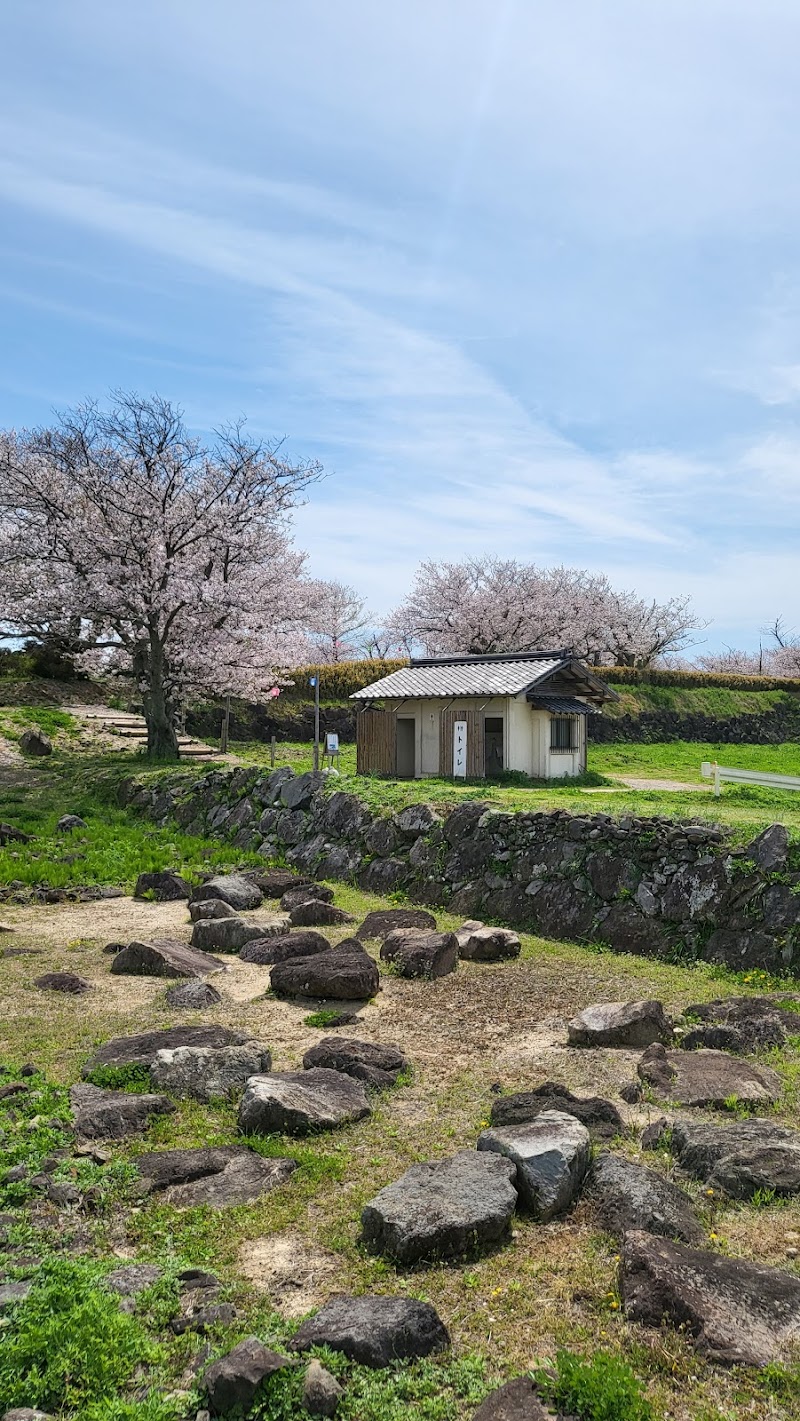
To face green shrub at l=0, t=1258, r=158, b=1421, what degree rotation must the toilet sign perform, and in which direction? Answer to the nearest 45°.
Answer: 0° — it already faces it

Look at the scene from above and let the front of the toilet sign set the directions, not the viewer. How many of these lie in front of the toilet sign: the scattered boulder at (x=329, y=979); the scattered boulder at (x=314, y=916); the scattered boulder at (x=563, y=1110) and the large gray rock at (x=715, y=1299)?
4

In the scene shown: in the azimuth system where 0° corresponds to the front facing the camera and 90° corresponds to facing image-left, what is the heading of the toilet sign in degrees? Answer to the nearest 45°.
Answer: approximately 0°

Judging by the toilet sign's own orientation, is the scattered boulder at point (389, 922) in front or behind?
in front

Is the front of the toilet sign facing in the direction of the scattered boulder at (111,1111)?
yes

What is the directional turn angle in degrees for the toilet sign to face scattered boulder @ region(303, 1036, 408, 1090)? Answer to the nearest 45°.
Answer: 0° — it already faces it

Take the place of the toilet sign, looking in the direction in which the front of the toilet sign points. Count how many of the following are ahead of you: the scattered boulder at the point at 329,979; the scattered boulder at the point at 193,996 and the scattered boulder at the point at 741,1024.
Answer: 3

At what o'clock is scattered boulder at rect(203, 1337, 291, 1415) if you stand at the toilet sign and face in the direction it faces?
The scattered boulder is roughly at 12 o'clock from the toilet sign.

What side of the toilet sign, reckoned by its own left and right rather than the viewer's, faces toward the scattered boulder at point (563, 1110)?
front

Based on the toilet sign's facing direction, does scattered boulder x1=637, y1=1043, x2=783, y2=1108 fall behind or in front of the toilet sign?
in front

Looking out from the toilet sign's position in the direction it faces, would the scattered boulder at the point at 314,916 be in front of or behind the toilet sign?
in front

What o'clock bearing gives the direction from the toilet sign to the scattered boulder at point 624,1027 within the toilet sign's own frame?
The scattered boulder is roughly at 12 o'clock from the toilet sign.

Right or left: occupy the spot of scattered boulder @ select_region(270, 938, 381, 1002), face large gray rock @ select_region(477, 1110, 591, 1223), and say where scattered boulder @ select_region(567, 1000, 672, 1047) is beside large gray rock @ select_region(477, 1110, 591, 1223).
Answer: left

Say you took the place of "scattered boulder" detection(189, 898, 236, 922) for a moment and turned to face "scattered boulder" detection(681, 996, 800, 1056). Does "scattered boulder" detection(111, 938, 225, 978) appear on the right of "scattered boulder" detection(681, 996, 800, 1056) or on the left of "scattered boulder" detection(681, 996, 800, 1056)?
right

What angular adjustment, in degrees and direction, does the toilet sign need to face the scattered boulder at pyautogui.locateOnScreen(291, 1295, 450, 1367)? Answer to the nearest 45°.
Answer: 0° — it already faces it

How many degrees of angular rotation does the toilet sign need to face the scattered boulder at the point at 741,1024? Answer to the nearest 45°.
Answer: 0° — it already faces it
